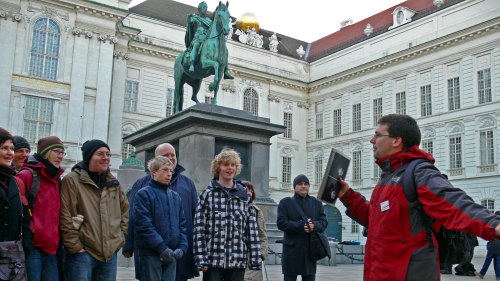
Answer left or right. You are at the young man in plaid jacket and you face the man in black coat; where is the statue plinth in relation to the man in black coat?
left

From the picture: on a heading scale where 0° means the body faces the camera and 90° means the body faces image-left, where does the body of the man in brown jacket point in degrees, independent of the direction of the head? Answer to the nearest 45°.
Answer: approximately 315°

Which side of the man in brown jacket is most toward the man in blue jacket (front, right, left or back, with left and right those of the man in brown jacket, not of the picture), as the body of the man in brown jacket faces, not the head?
left

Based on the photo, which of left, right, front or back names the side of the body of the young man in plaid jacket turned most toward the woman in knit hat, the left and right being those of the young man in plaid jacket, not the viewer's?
right

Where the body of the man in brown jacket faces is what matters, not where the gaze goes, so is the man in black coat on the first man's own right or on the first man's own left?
on the first man's own left

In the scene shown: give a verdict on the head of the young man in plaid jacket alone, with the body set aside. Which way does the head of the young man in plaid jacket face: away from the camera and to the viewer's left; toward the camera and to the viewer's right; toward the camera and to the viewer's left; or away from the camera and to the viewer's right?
toward the camera and to the viewer's right

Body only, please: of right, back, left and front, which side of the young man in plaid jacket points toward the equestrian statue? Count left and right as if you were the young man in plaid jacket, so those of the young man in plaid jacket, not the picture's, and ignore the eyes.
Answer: back

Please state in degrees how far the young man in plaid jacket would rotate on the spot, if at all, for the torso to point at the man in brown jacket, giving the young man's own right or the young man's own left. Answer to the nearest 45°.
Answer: approximately 90° to the young man's own right

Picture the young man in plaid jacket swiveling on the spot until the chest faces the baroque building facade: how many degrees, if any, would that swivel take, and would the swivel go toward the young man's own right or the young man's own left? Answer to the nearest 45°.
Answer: approximately 180°
